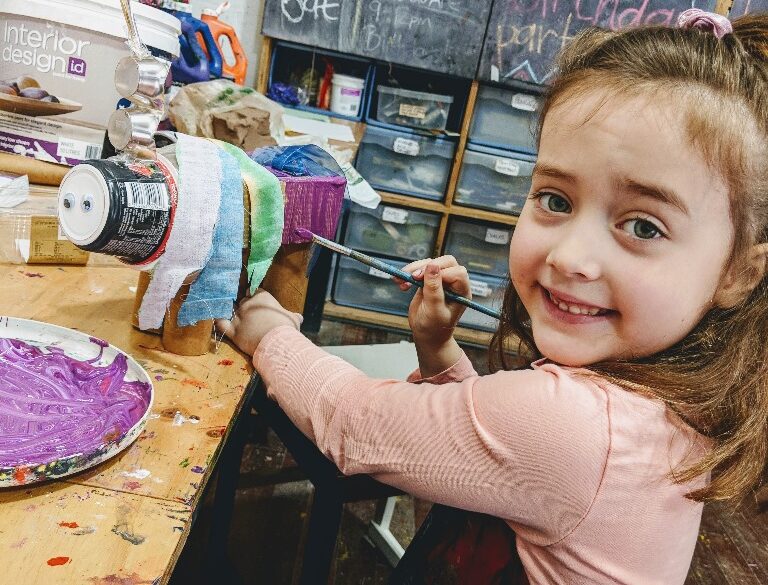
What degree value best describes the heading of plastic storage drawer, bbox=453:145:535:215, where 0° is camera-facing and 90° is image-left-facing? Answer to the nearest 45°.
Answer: approximately 0°

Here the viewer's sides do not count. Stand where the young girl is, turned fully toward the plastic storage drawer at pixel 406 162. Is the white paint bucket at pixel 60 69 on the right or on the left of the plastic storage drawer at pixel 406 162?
left

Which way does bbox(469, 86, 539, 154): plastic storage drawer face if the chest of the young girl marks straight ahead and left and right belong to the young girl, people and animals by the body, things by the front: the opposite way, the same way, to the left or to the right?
to the left

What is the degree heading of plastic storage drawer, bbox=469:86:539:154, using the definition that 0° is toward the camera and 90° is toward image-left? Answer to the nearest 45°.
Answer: approximately 0°

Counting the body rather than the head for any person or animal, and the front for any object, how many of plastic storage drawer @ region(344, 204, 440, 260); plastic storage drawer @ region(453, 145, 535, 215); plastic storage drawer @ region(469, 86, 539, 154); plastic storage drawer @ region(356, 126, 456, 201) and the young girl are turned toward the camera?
4

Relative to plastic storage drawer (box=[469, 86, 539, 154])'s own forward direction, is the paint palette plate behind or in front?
in front

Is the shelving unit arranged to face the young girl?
yes

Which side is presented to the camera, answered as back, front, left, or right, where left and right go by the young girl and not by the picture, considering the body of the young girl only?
left

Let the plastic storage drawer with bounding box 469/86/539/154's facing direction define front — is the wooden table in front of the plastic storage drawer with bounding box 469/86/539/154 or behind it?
in front
